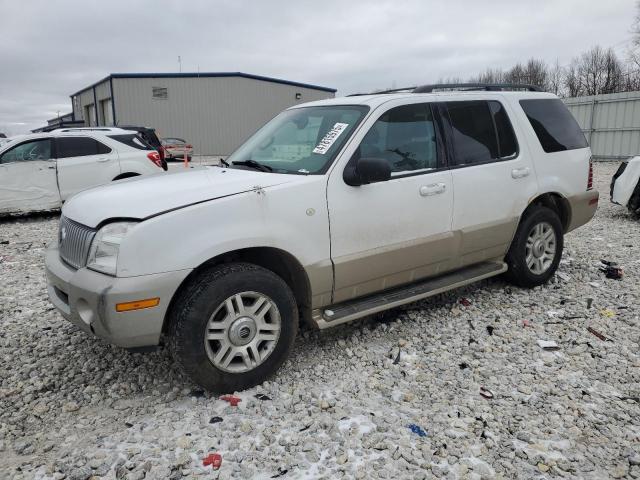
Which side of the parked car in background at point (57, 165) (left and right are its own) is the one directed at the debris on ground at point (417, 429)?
left

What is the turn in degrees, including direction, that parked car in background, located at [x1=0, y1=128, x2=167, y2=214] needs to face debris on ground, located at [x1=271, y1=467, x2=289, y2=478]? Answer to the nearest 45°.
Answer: approximately 90° to its left

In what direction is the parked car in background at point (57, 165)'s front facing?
to the viewer's left

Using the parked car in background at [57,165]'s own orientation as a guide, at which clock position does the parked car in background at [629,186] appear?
the parked car in background at [629,186] is roughly at 7 o'clock from the parked car in background at [57,165].

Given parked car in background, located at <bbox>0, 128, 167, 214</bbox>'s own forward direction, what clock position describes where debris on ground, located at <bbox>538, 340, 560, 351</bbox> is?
The debris on ground is roughly at 8 o'clock from the parked car in background.

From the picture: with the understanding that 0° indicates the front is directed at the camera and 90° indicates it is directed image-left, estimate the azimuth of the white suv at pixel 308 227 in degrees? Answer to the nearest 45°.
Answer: approximately 45°

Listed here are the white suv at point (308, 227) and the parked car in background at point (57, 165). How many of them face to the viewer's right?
0

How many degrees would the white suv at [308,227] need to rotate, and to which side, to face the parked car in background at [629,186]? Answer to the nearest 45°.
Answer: approximately 180°

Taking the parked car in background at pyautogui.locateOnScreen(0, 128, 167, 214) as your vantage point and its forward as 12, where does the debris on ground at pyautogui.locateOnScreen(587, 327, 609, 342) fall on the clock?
The debris on ground is roughly at 8 o'clock from the parked car in background.

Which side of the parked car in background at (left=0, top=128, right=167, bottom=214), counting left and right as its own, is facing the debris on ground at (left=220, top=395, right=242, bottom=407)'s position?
left

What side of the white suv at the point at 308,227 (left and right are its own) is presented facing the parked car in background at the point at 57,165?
right

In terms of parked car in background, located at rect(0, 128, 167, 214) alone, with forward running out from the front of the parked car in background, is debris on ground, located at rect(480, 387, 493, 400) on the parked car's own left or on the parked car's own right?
on the parked car's own left

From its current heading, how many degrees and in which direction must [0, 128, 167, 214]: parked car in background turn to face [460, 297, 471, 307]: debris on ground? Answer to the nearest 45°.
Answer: approximately 135° to its left
